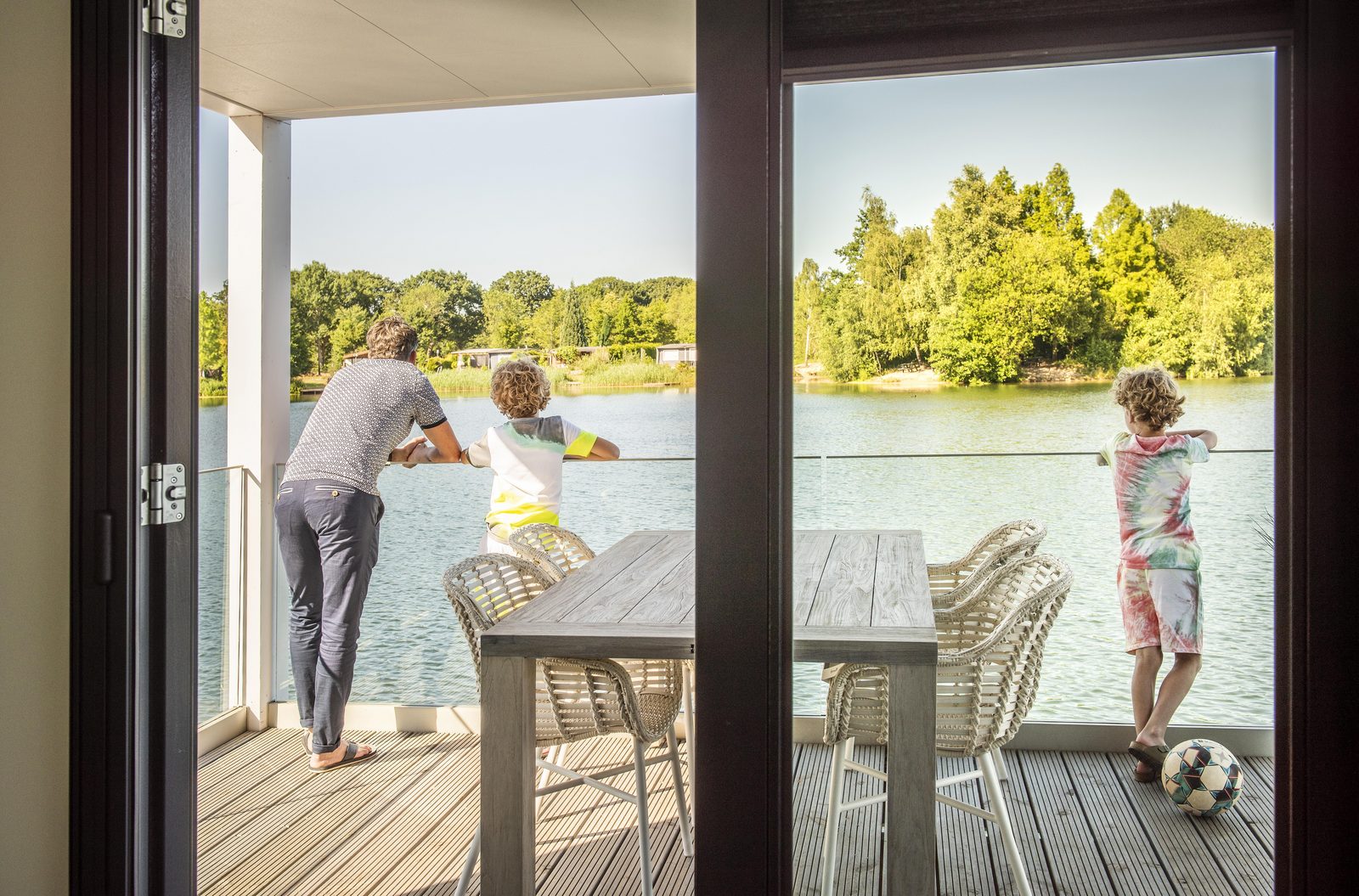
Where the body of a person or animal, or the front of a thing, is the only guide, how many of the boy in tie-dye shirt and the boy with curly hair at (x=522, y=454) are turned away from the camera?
2

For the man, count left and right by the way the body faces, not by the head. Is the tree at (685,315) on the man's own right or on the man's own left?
on the man's own right

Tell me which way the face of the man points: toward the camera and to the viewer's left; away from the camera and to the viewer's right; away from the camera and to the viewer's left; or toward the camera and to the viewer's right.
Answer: away from the camera and to the viewer's right

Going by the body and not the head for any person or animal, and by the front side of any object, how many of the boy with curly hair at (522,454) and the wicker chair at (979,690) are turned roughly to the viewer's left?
1

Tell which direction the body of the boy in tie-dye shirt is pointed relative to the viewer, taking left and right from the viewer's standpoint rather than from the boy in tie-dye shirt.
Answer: facing away from the viewer

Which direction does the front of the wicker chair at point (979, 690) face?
to the viewer's left

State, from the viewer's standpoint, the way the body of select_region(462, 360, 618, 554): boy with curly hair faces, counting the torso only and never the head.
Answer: away from the camera

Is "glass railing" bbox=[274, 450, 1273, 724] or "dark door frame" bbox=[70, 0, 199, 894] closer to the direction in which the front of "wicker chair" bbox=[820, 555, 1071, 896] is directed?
the dark door frame
